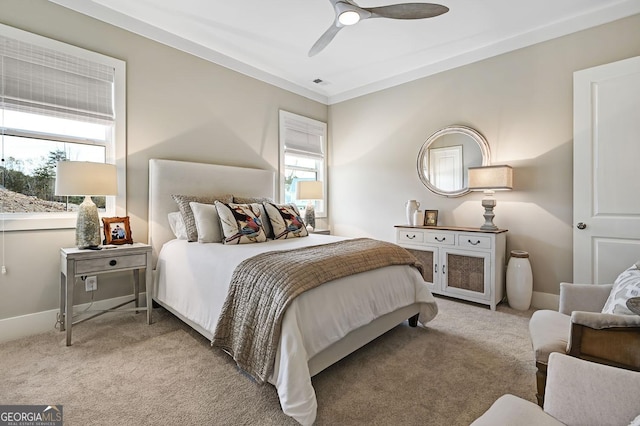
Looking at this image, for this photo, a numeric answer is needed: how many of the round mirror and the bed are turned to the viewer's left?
0

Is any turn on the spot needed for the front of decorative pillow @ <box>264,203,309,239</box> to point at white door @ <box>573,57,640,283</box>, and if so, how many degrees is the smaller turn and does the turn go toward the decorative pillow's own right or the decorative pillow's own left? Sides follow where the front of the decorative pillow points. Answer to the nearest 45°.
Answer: approximately 45° to the decorative pillow's own left

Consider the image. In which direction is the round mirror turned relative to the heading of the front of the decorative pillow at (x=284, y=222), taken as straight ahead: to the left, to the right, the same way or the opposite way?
to the right

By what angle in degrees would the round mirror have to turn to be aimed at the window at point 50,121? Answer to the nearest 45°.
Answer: approximately 45° to its right

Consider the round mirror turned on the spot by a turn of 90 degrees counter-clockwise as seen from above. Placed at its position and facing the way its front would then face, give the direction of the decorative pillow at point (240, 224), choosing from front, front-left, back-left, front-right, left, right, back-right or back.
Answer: back-right

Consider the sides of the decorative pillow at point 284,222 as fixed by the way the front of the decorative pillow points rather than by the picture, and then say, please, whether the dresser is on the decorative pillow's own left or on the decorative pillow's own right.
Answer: on the decorative pillow's own left

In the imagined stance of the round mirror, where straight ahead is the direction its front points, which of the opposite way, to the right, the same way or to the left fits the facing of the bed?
to the left

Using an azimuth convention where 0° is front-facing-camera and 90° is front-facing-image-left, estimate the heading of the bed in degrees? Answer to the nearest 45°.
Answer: approximately 315°

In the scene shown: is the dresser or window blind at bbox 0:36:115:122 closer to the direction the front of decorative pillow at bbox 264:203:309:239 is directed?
the dresser

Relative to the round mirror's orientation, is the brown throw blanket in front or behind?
in front

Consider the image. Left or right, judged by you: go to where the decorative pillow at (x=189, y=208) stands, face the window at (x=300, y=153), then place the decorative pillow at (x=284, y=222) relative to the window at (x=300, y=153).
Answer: right

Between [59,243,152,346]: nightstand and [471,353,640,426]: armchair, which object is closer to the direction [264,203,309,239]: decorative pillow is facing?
the armchair
